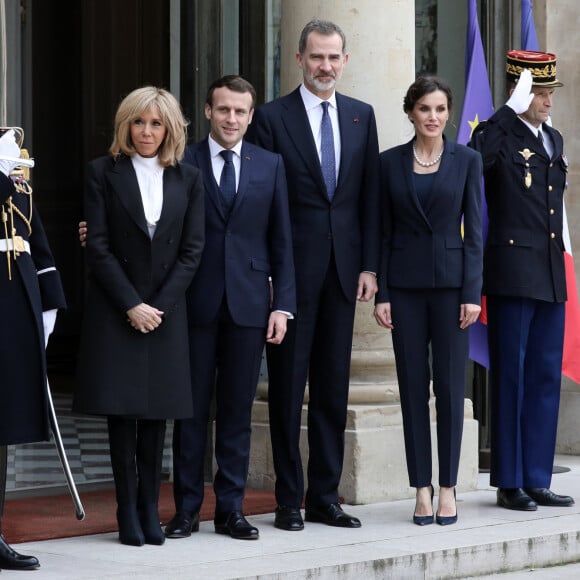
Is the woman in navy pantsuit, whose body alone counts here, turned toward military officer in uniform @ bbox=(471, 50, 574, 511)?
no

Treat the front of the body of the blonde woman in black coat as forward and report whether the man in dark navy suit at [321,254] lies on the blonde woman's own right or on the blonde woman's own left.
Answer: on the blonde woman's own left

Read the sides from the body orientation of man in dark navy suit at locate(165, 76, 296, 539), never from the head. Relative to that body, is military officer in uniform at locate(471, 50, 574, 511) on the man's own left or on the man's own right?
on the man's own left

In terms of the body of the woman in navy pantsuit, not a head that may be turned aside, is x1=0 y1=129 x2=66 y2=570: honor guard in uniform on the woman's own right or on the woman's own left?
on the woman's own right

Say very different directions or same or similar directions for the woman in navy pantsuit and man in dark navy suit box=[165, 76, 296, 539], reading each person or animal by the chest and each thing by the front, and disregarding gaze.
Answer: same or similar directions

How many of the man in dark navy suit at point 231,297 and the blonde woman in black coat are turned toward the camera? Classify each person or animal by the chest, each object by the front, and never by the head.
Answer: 2

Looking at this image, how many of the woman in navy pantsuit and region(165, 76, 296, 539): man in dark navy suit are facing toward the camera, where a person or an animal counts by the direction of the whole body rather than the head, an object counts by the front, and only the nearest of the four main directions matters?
2

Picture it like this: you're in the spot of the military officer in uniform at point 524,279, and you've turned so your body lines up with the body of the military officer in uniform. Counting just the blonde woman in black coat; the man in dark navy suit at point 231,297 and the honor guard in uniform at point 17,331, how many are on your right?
3

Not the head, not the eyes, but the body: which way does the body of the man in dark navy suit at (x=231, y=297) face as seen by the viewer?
toward the camera

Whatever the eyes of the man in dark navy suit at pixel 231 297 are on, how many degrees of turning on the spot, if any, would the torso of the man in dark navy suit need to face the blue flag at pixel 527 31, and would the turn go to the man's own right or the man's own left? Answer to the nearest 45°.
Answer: approximately 135° to the man's own left

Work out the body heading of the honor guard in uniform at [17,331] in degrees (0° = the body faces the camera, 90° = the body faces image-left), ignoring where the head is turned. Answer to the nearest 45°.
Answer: approximately 315°

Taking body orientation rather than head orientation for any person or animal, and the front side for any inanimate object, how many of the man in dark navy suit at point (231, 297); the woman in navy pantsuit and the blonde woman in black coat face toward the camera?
3

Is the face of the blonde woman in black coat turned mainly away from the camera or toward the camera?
toward the camera

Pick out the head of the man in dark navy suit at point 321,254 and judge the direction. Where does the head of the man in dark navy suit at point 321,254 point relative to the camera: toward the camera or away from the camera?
toward the camera

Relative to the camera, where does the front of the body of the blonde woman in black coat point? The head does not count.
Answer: toward the camera

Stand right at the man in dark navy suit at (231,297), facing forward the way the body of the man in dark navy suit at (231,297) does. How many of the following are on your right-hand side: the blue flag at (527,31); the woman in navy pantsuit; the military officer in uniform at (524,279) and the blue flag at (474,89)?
0

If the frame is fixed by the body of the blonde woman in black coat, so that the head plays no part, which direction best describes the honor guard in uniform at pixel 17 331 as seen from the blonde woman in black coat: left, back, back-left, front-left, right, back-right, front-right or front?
front-right

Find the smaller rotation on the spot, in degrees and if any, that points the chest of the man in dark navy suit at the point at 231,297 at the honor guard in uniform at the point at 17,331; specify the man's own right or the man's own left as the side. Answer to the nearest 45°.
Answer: approximately 45° to the man's own right

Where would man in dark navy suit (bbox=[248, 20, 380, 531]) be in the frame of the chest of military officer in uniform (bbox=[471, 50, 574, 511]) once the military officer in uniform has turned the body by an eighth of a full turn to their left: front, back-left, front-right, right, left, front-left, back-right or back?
back-right
